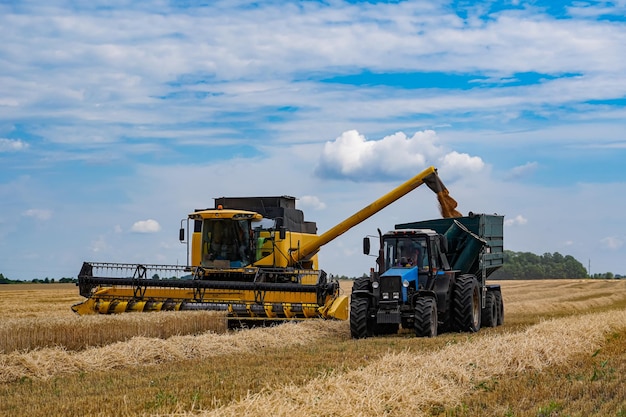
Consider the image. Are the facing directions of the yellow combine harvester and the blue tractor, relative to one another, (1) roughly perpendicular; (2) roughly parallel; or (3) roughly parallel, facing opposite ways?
roughly parallel

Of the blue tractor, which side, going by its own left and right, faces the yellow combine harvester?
right

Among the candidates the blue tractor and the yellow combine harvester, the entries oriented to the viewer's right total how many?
0

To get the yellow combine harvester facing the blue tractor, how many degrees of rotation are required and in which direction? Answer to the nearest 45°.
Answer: approximately 90° to its left

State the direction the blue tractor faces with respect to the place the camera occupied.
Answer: facing the viewer and to the left of the viewer
